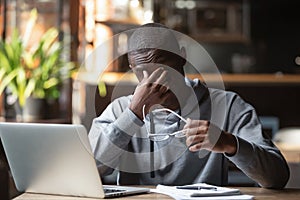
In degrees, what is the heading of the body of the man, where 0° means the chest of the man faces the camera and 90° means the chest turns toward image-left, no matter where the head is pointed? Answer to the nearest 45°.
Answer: approximately 45°

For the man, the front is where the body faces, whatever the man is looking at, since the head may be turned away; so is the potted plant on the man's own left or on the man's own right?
on the man's own right

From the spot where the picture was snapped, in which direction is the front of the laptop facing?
facing away from the viewer and to the right of the viewer

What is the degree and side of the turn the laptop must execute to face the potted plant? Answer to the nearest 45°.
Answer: approximately 45° to its left

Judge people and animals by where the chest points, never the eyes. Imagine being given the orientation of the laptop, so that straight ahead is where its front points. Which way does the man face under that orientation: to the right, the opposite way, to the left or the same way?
the opposite way
